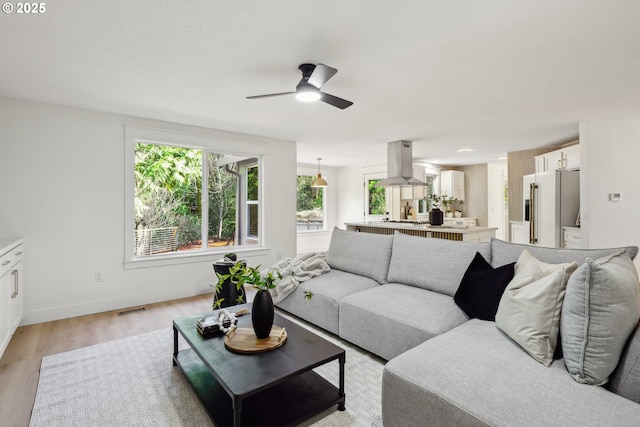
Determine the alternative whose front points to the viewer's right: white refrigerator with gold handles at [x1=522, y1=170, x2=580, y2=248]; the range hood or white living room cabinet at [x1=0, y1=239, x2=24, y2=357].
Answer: the white living room cabinet

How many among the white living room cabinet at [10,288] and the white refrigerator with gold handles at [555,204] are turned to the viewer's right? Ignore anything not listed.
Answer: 1

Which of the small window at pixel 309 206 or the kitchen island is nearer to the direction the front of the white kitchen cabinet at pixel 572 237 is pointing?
the kitchen island

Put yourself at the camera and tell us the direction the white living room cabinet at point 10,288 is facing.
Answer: facing to the right of the viewer
